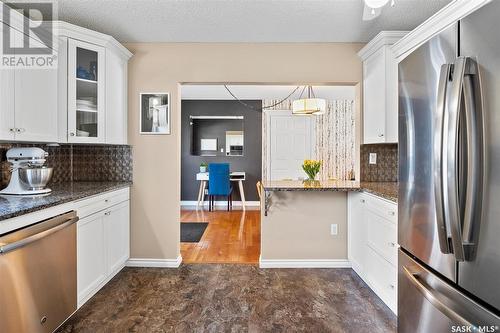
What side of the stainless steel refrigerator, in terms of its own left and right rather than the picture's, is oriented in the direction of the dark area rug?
right

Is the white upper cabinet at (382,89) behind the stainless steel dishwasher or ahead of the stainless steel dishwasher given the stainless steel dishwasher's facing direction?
ahead

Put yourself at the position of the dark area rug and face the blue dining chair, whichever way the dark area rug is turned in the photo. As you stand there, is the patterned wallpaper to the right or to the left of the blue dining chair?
right

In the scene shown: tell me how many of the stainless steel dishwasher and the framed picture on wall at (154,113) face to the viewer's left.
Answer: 0

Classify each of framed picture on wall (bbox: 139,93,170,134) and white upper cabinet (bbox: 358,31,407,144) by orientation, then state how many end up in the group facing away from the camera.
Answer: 0

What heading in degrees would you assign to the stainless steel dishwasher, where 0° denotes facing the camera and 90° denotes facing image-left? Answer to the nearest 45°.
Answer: approximately 315°

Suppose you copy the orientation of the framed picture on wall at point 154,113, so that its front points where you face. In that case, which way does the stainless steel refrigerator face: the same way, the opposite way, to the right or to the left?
to the right

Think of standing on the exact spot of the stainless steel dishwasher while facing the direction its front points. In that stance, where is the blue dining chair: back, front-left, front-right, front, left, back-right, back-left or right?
left

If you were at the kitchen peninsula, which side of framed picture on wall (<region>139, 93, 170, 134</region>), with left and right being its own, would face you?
left

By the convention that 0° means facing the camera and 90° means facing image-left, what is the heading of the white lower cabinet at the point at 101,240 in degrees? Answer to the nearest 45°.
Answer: approximately 315°

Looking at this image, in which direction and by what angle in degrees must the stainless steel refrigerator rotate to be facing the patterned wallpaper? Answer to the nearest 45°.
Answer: approximately 135° to its right

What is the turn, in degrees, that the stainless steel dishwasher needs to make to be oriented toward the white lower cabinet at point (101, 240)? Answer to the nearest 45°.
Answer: approximately 90° to its left

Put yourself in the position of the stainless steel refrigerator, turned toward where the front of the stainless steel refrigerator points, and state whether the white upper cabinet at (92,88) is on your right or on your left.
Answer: on your right
